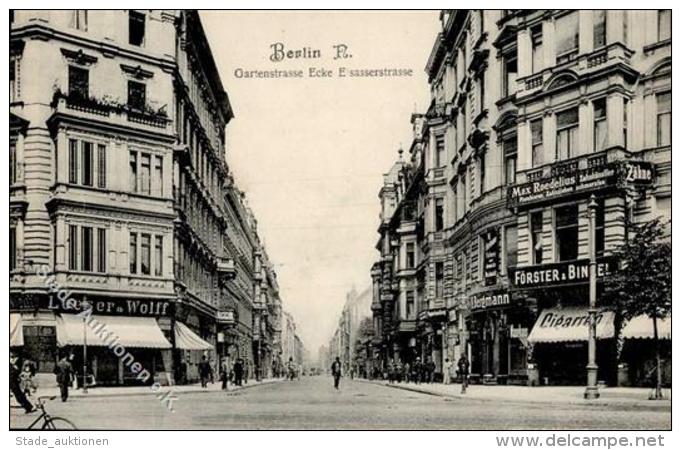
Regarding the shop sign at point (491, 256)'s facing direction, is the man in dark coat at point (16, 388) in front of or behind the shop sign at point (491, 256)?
in front

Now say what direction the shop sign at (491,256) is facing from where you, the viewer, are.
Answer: facing the viewer and to the left of the viewer

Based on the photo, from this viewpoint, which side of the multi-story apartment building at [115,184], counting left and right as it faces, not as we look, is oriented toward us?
front

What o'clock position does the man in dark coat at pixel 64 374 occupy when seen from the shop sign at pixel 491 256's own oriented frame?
The man in dark coat is roughly at 1 o'clock from the shop sign.
